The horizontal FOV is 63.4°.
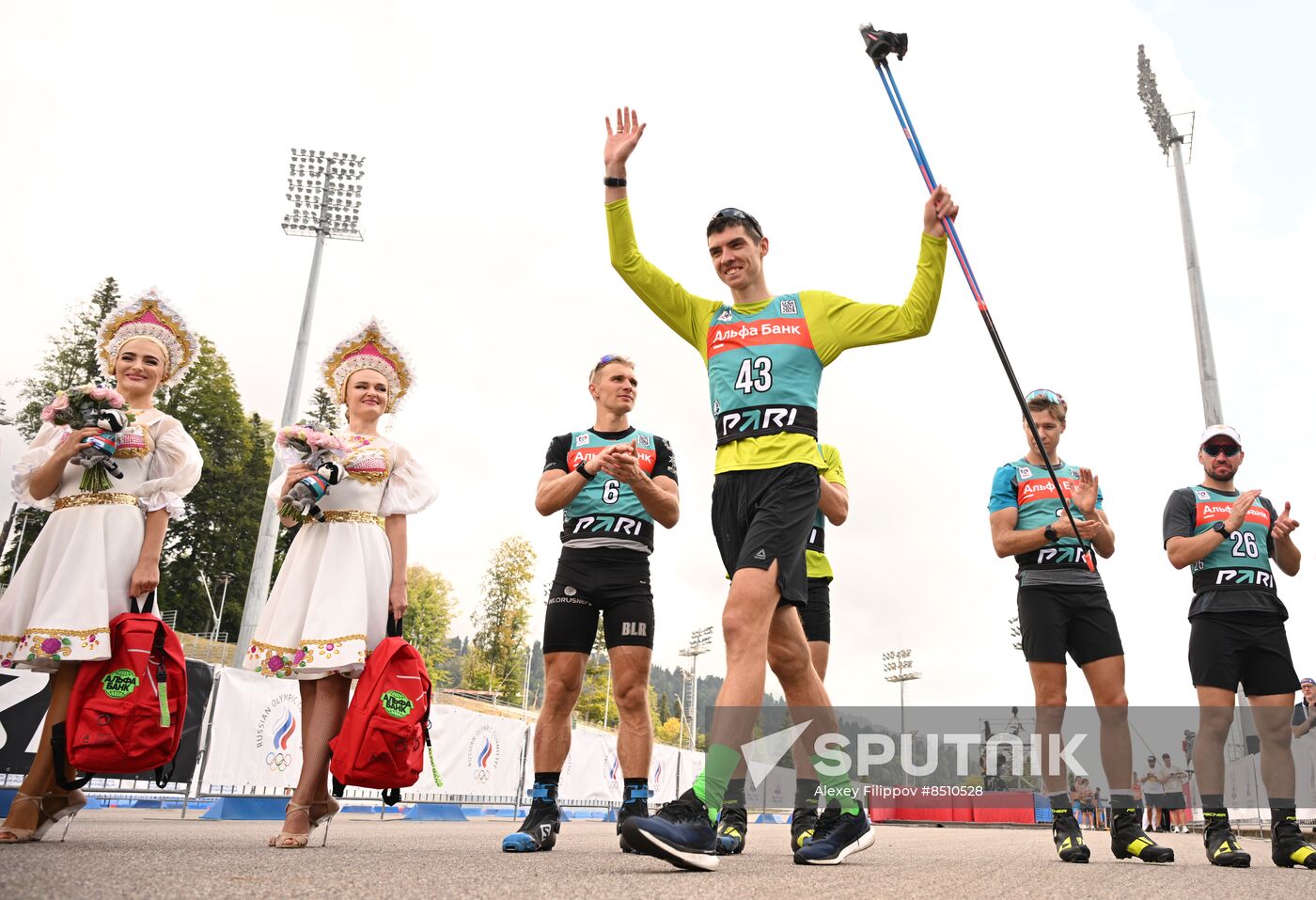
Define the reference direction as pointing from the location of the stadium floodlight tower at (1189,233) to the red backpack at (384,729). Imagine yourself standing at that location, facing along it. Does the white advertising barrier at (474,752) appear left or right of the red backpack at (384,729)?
right

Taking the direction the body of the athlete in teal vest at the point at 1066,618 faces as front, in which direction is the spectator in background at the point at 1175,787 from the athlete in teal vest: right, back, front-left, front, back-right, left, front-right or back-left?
back

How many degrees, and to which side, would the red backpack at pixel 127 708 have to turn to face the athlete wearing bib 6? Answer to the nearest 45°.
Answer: approximately 90° to its left

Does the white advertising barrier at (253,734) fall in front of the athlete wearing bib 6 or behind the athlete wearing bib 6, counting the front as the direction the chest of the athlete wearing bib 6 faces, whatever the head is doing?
behind

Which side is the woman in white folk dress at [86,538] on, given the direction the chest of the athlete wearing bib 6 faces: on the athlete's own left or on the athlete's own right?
on the athlete's own right

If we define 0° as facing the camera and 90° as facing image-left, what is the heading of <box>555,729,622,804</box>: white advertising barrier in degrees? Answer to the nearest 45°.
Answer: approximately 0°
